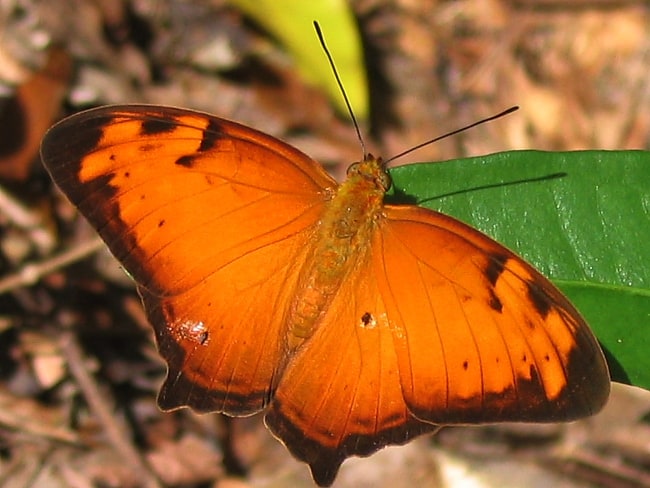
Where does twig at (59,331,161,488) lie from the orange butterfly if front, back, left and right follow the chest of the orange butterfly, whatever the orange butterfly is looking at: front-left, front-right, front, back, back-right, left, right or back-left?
left

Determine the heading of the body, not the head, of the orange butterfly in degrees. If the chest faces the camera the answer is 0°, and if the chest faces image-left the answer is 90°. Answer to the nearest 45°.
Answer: approximately 225°

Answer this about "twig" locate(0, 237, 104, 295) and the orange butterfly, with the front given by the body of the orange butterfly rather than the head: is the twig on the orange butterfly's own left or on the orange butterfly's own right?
on the orange butterfly's own left
